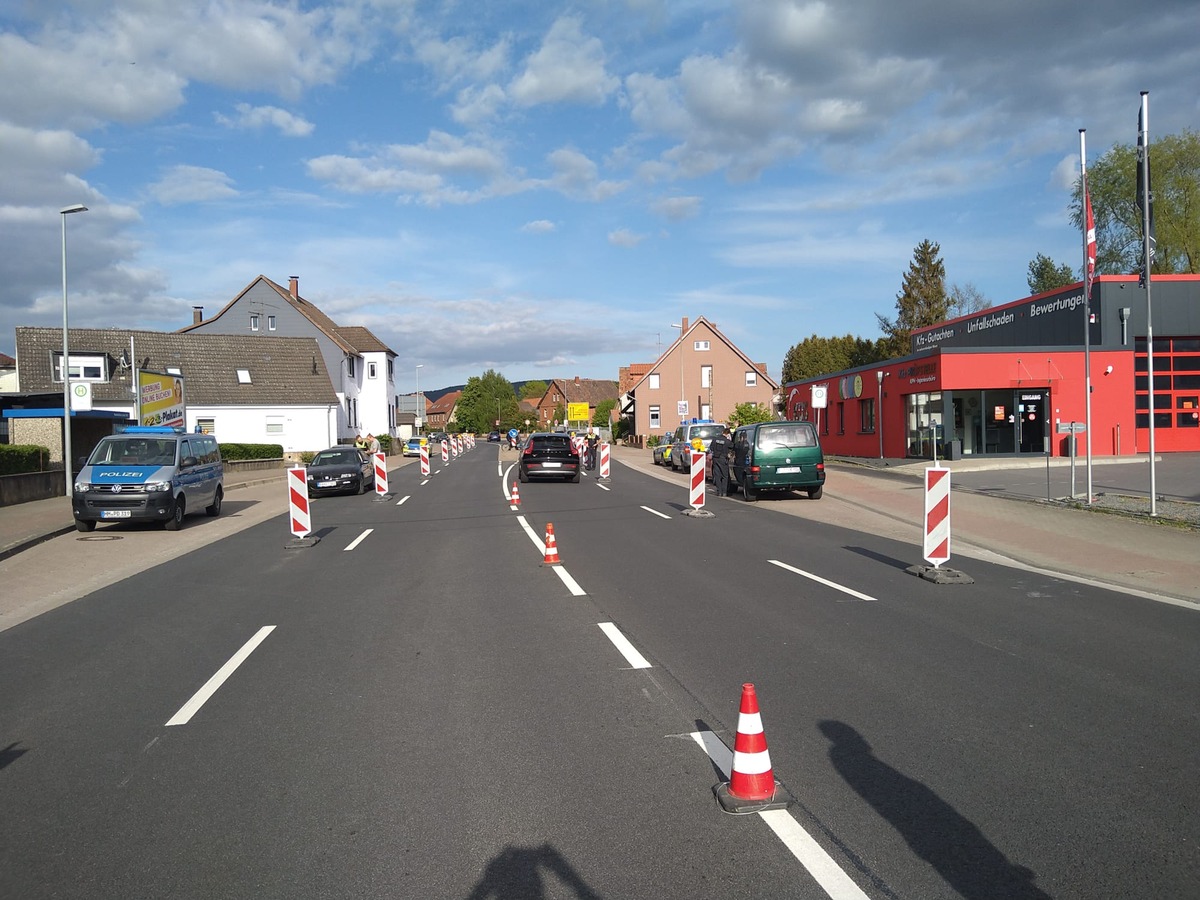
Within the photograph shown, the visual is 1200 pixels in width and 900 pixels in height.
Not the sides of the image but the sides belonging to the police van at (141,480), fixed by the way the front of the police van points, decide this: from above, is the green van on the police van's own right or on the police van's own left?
on the police van's own left

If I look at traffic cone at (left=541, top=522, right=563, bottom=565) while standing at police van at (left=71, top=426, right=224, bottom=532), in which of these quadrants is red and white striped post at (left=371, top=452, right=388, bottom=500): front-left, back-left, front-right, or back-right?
back-left

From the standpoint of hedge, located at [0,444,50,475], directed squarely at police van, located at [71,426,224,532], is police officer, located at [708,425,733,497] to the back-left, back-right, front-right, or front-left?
front-left

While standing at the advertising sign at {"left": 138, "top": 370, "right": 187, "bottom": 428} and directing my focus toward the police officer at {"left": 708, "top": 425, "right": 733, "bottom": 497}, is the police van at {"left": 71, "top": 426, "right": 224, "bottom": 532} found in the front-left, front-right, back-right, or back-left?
front-right

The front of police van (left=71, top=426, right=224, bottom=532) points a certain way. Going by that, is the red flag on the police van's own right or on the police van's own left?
on the police van's own left

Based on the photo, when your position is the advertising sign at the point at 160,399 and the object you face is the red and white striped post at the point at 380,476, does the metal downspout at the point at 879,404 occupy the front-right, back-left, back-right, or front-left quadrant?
front-left

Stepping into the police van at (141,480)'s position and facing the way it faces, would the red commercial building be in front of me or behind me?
behind

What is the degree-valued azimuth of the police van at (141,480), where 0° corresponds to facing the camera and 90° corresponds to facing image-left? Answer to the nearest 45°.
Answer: approximately 45°

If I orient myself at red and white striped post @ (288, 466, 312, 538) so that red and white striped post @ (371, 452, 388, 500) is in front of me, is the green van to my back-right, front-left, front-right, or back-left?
front-right

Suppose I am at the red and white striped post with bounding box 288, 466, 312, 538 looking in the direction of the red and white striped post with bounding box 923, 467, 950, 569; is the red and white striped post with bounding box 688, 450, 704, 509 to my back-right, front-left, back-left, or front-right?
front-left

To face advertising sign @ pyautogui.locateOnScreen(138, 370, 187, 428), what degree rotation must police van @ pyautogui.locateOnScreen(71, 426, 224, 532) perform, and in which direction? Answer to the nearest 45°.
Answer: approximately 135° to its right

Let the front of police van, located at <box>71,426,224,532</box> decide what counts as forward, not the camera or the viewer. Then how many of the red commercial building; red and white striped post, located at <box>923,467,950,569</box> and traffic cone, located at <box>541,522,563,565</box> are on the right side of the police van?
0

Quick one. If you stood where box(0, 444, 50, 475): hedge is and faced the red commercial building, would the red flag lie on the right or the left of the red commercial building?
right

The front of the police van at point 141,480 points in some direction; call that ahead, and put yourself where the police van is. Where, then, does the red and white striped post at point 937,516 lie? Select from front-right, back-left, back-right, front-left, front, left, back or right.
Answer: left

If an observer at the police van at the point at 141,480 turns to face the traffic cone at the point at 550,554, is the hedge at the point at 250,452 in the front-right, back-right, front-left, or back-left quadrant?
back-left

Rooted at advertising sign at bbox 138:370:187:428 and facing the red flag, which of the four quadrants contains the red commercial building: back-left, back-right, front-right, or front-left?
front-left

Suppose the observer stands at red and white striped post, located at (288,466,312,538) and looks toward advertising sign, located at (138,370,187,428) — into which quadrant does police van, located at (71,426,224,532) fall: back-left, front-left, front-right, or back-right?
front-left

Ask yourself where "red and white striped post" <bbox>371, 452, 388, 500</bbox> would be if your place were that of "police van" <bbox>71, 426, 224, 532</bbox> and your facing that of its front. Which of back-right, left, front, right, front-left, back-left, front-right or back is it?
back
